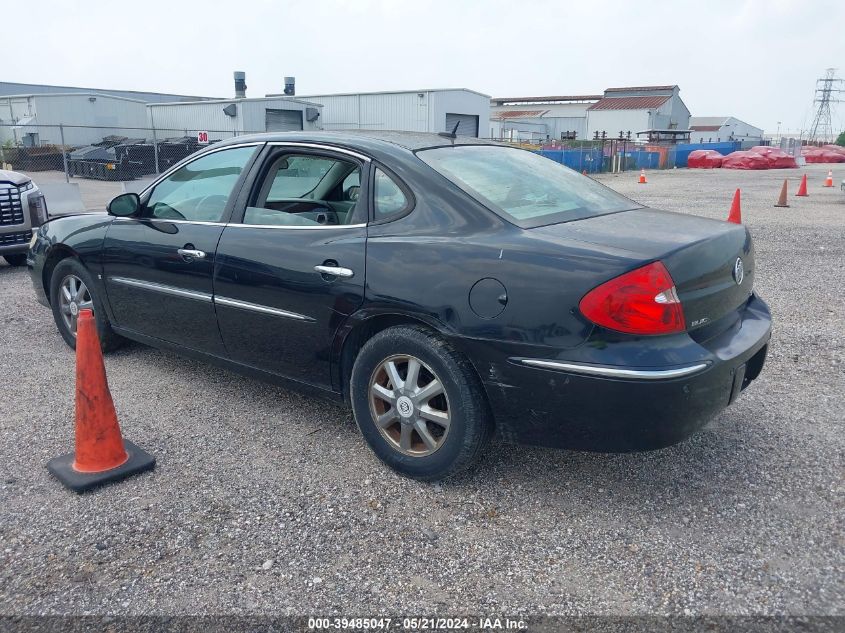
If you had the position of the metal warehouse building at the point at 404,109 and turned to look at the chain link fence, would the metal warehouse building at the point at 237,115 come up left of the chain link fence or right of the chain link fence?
right

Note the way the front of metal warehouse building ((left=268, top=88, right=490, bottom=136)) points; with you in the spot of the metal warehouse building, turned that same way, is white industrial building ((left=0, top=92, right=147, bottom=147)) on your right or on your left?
on your right

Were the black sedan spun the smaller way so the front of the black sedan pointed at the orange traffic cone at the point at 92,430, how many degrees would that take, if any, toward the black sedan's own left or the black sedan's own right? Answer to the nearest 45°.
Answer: approximately 45° to the black sedan's own left

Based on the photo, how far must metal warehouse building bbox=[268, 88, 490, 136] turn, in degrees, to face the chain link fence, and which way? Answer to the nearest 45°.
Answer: approximately 90° to its right

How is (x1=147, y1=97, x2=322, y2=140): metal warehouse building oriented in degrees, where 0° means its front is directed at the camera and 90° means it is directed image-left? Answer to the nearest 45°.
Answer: approximately 315°

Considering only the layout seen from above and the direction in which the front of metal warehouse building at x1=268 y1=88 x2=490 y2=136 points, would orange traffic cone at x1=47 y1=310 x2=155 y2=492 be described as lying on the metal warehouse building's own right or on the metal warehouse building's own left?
on the metal warehouse building's own right

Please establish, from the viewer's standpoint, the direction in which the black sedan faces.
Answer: facing away from the viewer and to the left of the viewer

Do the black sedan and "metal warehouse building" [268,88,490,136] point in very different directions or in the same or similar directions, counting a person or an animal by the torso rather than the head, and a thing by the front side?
very different directions

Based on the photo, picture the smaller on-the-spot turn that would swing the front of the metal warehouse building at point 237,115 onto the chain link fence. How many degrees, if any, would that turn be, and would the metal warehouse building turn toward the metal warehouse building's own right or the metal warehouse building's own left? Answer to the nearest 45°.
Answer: approximately 90° to the metal warehouse building's own right

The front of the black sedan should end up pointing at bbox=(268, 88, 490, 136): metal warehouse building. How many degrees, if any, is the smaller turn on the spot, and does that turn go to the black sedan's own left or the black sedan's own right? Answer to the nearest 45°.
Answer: approximately 45° to the black sedan's own right

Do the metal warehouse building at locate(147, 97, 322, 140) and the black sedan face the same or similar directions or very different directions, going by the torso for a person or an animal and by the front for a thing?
very different directions
